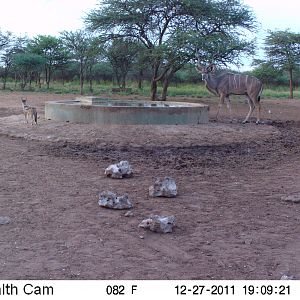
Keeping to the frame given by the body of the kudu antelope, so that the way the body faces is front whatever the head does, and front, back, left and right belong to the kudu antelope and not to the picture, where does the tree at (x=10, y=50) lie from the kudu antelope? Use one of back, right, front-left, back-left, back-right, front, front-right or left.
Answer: front-right

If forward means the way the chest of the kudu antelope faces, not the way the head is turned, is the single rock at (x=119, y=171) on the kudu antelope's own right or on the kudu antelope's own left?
on the kudu antelope's own left

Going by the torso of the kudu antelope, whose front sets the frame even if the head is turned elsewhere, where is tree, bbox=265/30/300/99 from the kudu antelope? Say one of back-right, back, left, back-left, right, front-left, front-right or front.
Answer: right

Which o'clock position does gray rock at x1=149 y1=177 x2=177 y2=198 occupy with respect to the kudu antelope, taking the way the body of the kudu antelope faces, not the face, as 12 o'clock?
The gray rock is roughly at 9 o'clock from the kudu antelope.

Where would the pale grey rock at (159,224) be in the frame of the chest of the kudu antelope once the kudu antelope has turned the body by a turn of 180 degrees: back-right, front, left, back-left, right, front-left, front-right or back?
right

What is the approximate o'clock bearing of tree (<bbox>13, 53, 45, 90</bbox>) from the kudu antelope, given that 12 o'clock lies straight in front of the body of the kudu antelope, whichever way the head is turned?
The tree is roughly at 2 o'clock from the kudu antelope.

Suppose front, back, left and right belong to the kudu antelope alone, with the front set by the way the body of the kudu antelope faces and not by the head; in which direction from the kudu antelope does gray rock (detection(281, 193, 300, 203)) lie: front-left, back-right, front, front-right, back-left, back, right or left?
left

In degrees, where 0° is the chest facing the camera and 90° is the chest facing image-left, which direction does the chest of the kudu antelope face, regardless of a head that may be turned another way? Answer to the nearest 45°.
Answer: approximately 90°

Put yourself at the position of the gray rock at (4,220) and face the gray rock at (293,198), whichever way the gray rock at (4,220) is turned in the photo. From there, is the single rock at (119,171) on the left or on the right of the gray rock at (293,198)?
left

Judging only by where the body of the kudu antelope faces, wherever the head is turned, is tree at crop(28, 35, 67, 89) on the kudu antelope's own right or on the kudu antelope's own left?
on the kudu antelope's own right

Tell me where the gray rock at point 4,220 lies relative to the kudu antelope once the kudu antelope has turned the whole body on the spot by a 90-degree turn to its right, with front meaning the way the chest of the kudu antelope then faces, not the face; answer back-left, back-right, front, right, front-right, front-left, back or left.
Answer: back
